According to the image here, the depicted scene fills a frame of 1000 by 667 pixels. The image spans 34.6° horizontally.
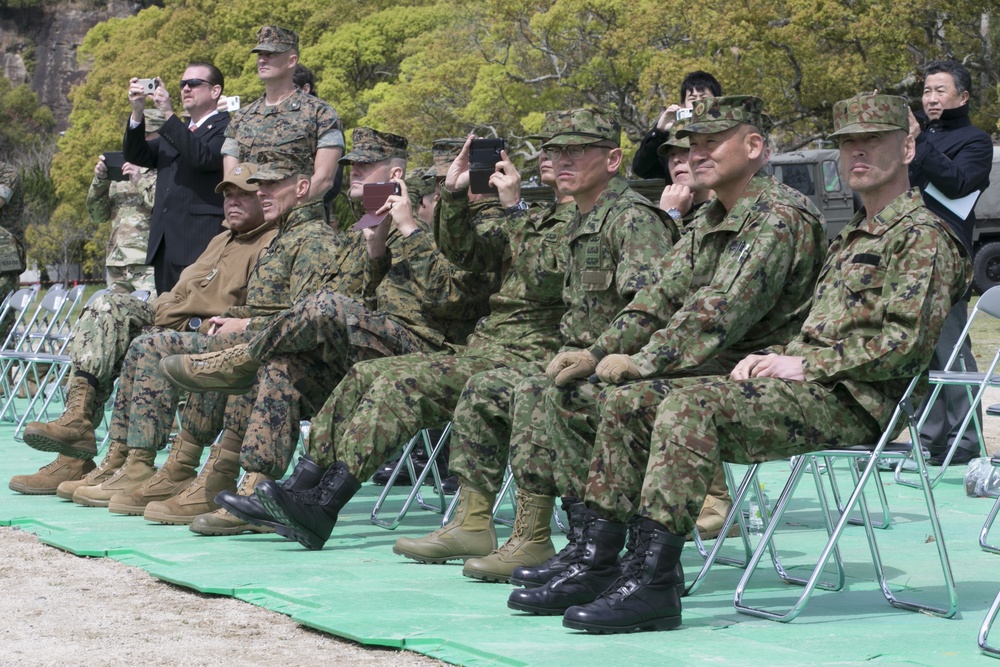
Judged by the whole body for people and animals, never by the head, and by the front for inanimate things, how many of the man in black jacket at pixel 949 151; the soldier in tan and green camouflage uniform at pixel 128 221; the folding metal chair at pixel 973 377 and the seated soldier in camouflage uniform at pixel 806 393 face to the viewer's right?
0

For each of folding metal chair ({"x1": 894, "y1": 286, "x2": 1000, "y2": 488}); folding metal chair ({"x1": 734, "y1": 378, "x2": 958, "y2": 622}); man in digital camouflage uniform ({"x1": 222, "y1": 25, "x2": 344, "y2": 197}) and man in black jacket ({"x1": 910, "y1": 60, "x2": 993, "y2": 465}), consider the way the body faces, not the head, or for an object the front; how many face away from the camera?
0

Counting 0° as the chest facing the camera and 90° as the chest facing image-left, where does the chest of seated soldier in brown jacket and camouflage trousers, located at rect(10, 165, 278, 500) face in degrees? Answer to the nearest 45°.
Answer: approximately 45°

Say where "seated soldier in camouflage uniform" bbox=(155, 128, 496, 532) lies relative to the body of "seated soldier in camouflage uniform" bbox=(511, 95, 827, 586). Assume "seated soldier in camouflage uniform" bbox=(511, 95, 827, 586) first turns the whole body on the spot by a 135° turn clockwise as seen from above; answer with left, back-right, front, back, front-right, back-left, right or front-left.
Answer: front-left

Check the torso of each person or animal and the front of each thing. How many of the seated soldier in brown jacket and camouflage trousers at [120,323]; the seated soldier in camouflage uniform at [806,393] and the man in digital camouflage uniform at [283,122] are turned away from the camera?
0

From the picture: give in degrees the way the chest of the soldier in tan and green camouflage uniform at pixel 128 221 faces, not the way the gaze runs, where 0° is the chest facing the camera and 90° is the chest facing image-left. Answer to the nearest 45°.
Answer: approximately 45°

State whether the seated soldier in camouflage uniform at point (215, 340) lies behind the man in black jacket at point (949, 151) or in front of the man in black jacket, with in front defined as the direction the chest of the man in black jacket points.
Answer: in front

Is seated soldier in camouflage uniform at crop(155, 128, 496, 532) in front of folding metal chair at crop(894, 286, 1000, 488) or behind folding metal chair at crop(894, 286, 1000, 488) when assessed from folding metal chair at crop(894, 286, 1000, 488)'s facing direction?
in front

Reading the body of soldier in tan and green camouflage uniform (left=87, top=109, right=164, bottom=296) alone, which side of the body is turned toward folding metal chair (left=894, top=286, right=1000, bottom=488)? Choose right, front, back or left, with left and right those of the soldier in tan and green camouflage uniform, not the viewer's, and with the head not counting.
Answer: left

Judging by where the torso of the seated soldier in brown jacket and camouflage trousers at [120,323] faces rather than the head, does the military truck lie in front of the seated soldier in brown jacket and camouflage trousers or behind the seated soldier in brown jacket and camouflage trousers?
behind

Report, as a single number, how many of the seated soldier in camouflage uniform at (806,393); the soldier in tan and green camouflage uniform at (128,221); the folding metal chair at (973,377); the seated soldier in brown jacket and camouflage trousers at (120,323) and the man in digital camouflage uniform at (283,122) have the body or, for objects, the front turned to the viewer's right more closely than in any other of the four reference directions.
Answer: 0

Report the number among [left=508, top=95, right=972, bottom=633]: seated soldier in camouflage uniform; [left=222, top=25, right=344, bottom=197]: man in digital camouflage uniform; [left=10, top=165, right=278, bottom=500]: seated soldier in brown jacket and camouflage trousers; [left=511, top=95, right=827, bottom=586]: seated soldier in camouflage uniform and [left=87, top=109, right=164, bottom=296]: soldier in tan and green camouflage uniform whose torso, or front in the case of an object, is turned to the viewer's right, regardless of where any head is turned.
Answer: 0

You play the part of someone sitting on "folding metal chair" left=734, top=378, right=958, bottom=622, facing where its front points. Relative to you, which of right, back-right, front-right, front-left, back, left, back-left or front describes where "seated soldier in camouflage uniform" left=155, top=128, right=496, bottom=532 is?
right

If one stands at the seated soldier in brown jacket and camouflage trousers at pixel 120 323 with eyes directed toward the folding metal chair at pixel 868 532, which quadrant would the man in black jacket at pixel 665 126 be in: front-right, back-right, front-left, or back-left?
front-left

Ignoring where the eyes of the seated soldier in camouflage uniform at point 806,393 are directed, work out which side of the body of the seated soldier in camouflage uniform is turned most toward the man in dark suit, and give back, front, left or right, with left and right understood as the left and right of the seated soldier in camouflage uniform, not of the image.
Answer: right

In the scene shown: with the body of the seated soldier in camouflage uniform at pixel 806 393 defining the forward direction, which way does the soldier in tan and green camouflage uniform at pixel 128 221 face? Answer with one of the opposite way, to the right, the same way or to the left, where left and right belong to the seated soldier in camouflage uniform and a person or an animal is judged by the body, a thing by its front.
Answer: the same way

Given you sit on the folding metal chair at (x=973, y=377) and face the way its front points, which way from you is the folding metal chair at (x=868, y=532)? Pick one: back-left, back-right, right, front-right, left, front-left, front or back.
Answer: front-left

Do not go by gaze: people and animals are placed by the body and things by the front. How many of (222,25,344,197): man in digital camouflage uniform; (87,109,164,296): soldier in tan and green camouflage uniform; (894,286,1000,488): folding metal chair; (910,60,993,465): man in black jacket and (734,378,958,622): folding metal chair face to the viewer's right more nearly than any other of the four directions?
0

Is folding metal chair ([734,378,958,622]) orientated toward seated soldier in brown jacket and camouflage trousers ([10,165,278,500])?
no

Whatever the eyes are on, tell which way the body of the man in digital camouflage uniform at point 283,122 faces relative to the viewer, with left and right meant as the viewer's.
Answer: facing the viewer and to the left of the viewer

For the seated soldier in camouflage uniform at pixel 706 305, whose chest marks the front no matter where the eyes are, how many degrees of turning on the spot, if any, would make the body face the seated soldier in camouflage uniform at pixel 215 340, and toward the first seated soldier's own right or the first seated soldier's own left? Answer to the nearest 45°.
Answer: approximately 90° to the first seated soldier's own right

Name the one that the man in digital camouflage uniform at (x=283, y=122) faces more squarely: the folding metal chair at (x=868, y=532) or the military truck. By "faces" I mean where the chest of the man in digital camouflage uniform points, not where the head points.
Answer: the folding metal chair
